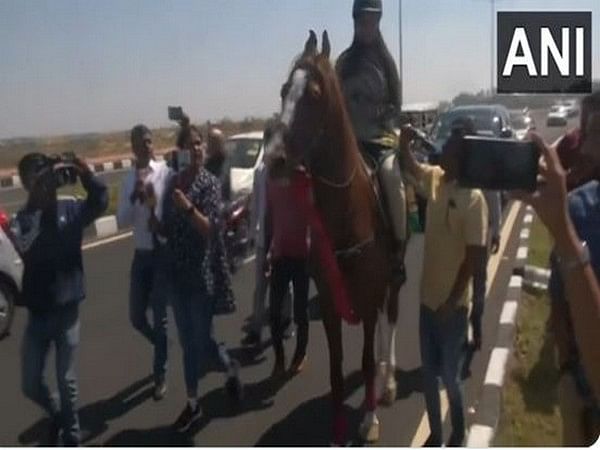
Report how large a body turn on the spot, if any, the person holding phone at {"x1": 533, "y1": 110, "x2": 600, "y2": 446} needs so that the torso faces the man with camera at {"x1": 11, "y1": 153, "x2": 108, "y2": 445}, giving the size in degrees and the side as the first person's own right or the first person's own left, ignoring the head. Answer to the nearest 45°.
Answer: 0° — they already face them

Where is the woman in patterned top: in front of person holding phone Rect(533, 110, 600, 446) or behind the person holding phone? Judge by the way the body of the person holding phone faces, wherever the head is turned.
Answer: in front

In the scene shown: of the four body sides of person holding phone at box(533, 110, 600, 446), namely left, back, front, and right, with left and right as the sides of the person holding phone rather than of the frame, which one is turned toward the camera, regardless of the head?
left

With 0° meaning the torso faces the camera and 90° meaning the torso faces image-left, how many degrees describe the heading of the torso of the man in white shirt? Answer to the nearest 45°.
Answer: approximately 315°

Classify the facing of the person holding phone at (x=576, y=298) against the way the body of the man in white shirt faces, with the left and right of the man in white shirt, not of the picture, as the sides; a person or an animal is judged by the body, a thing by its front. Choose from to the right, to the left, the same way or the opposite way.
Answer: the opposite way

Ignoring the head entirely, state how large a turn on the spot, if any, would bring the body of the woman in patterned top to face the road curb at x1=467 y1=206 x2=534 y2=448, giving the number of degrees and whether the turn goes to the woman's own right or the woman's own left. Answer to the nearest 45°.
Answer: approximately 135° to the woman's own left

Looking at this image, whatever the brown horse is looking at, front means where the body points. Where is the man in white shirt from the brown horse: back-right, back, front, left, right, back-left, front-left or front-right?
front-right

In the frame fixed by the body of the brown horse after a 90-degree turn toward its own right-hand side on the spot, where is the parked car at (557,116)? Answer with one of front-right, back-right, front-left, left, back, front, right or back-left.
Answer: back-right
